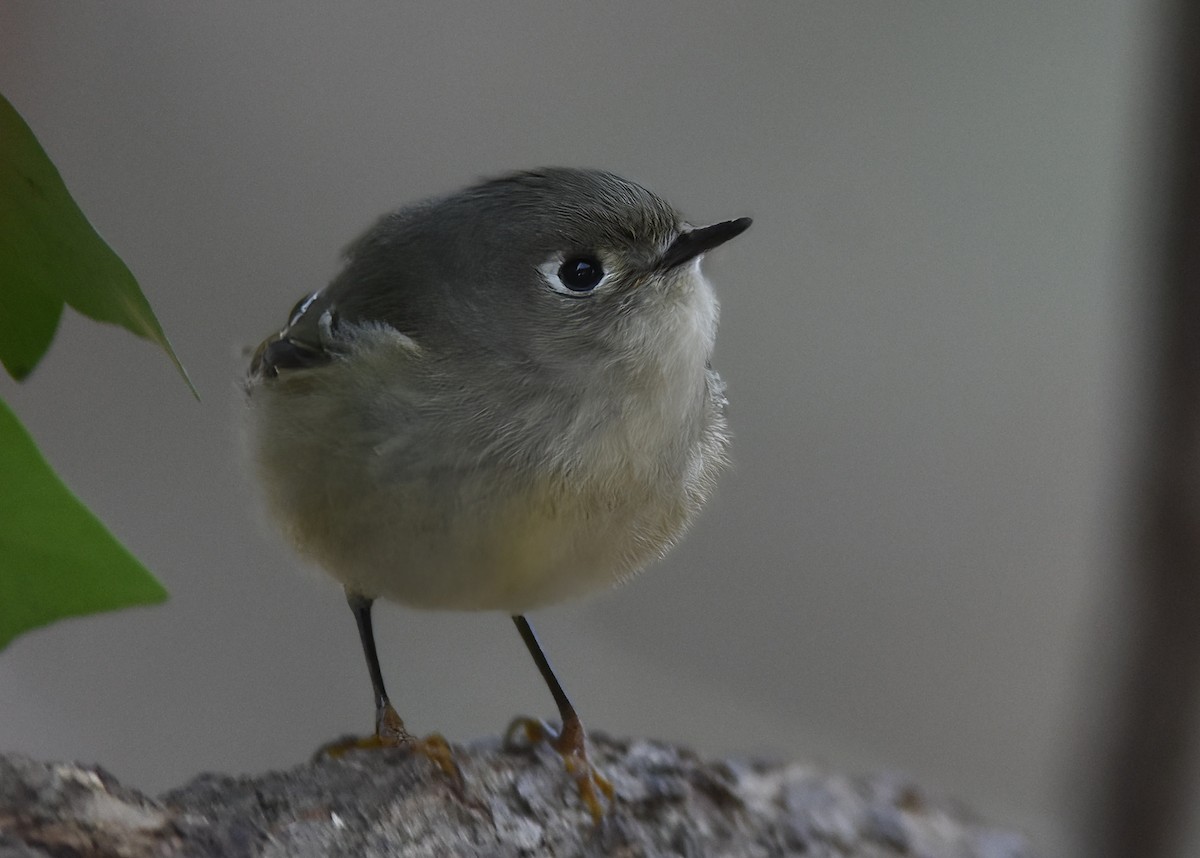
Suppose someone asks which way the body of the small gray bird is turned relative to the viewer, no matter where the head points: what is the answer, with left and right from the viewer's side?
facing the viewer and to the right of the viewer
